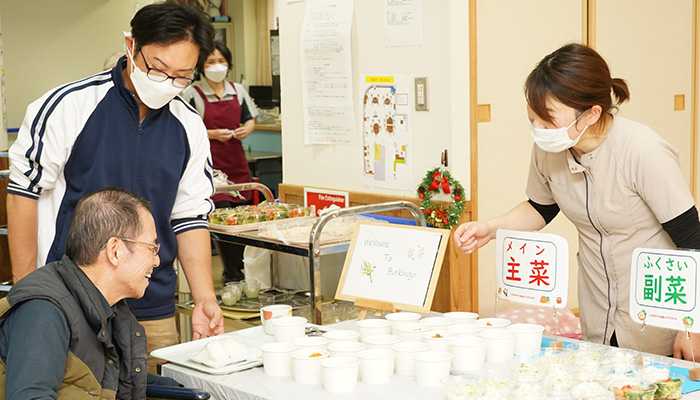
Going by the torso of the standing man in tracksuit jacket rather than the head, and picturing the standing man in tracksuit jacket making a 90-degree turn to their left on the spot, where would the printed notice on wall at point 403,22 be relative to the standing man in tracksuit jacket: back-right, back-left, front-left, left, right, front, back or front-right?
front

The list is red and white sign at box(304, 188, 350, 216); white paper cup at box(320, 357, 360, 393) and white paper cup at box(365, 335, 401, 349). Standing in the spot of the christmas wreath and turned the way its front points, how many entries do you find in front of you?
2

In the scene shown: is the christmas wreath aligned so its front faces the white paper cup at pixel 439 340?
yes

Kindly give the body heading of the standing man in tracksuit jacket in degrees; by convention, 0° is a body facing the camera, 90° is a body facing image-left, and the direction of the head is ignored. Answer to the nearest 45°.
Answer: approximately 315°

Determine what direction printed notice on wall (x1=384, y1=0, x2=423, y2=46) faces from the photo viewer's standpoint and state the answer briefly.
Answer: facing the viewer

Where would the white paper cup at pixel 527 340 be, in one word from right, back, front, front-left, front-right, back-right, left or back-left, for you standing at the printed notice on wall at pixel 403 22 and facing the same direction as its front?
front

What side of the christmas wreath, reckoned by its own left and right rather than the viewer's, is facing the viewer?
front

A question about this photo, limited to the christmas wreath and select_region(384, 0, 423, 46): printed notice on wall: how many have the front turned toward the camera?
2

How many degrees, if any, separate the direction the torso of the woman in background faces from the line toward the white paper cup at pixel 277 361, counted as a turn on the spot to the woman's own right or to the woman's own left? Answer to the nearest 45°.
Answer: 0° — they already face it

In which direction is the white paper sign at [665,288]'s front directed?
toward the camera

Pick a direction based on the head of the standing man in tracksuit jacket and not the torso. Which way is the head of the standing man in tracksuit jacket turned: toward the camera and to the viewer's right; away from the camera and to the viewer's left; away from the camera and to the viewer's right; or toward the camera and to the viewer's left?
toward the camera and to the viewer's right

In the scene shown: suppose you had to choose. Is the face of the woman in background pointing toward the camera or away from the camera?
toward the camera

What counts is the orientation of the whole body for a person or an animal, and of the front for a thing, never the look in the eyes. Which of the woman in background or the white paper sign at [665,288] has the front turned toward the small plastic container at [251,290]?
the woman in background
